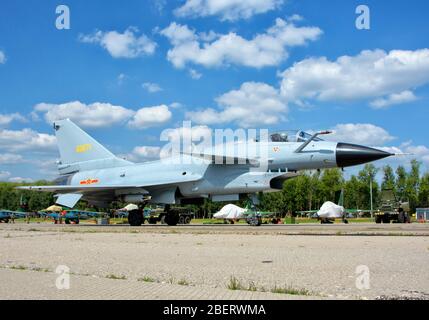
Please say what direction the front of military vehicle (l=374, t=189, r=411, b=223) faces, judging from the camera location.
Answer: facing the viewer and to the left of the viewer

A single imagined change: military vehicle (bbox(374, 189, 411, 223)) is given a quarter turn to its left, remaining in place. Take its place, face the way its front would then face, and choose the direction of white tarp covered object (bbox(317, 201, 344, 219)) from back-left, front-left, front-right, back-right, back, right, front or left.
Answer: back

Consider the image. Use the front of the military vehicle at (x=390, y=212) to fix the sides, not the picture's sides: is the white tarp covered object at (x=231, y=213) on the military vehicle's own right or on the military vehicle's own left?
on the military vehicle's own right

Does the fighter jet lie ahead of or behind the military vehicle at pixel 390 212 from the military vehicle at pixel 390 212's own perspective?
ahead
